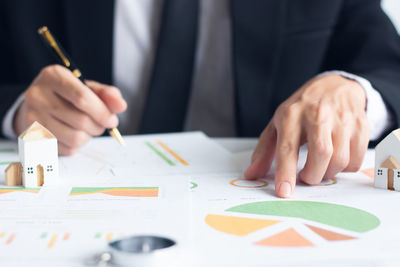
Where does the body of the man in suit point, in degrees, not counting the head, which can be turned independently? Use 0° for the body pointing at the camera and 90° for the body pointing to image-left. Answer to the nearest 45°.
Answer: approximately 0°

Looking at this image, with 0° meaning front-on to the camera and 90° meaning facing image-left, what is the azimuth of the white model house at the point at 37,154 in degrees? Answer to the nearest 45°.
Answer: approximately 0°

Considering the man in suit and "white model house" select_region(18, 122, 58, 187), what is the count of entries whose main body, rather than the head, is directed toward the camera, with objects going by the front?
2

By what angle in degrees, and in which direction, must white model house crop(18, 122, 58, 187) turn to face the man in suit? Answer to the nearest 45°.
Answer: approximately 135° to its left

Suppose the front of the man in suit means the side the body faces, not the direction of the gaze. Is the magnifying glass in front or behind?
in front
